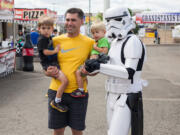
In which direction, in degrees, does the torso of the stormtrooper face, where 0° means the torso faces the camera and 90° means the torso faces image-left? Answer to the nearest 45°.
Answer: approximately 45°

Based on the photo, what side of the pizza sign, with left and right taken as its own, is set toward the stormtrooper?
front

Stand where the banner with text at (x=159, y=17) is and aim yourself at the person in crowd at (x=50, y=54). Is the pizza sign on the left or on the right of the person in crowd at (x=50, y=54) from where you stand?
right

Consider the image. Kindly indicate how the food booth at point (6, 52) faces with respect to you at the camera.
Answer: facing the viewer and to the right of the viewer

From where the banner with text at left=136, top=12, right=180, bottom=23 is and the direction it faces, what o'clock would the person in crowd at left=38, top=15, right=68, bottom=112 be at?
The person in crowd is roughly at 12 o'clock from the banner with text.

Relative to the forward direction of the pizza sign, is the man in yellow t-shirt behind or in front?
in front

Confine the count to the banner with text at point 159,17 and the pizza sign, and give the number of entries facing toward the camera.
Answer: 2

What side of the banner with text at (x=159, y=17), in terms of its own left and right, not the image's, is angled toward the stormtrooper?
front

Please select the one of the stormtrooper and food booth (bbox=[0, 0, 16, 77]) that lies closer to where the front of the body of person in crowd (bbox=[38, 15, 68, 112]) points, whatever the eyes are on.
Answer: the stormtrooper
